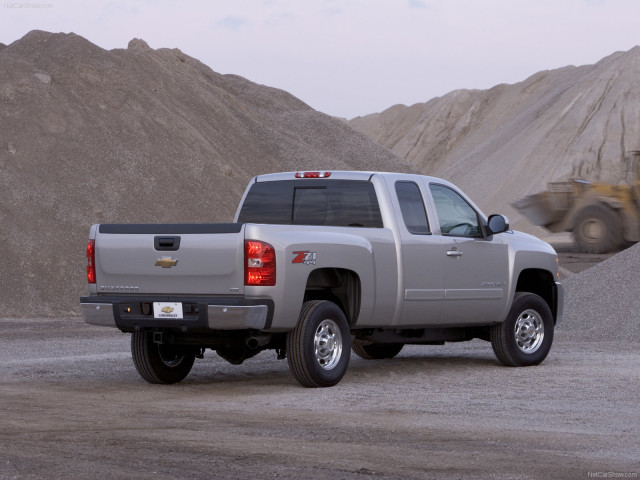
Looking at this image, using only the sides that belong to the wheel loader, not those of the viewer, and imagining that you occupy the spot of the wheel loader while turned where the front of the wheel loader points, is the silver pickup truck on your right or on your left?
on your left

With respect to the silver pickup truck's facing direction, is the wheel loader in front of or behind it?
in front

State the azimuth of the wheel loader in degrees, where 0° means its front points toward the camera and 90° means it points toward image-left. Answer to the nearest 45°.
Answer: approximately 90°

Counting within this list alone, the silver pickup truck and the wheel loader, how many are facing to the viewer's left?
1

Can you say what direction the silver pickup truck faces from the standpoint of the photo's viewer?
facing away from the viewer and to the right of the viewer
